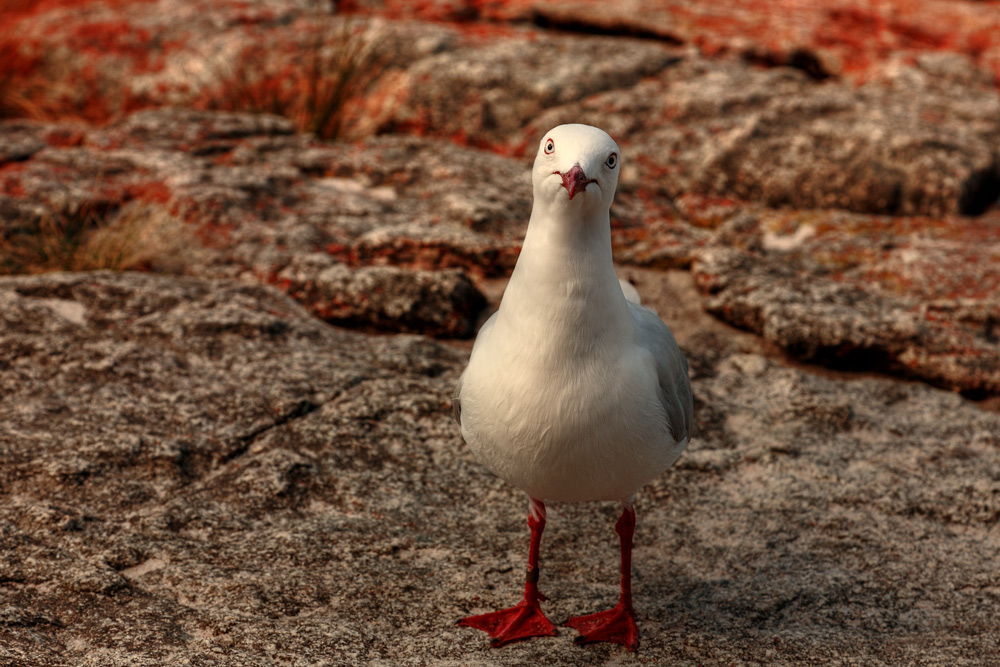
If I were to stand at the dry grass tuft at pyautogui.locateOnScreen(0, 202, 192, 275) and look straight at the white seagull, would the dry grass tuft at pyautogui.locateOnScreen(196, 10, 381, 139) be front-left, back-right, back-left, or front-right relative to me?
back-left

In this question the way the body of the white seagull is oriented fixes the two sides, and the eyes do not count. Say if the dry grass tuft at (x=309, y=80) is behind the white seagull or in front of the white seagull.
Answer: behind

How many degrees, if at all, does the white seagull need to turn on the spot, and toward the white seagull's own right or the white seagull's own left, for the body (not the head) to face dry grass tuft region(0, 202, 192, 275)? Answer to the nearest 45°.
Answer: approximately 135° to the white seagull's own right

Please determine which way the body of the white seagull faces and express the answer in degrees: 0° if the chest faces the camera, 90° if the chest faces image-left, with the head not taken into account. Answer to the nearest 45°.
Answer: approximately 0°
